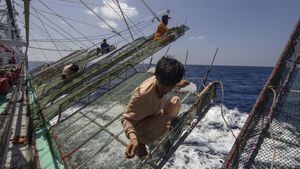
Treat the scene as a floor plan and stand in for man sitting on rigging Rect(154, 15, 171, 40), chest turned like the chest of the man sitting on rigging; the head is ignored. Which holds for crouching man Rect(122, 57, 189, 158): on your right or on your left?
on your right

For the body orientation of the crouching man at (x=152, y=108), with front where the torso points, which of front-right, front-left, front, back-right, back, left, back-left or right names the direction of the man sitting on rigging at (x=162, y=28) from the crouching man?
back-left

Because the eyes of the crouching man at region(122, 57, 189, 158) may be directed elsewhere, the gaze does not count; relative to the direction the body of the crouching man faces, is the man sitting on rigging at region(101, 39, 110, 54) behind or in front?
behind

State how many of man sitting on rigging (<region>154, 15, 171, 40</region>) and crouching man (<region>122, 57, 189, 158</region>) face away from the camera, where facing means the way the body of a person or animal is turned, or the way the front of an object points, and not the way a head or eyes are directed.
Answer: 0
